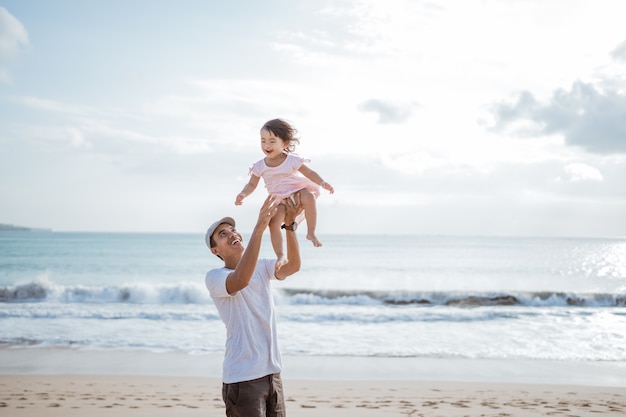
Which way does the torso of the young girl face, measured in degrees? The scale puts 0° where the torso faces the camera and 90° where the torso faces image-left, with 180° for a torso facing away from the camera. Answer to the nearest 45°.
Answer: approximately 45°

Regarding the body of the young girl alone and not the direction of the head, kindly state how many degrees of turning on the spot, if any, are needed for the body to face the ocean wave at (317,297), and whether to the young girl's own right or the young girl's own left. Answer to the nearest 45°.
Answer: approximately 135° to the young girl's own right

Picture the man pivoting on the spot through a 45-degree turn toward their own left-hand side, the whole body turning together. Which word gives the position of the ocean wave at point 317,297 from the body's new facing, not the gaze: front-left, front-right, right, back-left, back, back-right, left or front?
left

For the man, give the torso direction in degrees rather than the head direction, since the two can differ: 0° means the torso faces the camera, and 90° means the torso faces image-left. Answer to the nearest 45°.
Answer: approximately 315°

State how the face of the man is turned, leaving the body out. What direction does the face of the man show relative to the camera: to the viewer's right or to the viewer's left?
to the viewer's right

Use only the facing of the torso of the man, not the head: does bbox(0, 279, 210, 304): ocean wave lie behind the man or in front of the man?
behind
